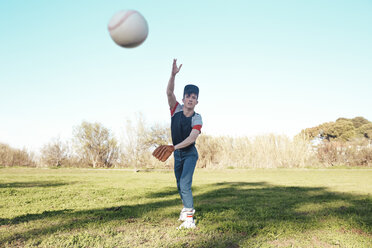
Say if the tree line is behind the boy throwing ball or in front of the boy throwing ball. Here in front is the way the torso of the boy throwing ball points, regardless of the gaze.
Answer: behind

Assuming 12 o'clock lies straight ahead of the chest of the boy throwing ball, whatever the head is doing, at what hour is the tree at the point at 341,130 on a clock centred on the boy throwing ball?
The tree is roughly at 7 o'clock from the boy throwing ball.

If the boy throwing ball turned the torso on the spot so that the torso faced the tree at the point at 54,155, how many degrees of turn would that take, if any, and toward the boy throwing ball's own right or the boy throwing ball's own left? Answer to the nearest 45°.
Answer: approximately 135° to the boy throwing ball's own right

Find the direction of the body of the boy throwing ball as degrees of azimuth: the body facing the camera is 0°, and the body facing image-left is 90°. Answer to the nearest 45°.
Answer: approximately 0°

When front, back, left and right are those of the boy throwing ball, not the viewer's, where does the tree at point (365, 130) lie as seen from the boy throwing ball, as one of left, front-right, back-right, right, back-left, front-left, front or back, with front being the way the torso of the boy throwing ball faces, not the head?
back-left

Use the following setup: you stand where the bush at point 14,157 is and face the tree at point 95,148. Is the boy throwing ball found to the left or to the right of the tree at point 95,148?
right

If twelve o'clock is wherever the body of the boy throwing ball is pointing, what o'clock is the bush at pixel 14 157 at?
The bush is roughly at 5 o'clock from the boy throwing ball.

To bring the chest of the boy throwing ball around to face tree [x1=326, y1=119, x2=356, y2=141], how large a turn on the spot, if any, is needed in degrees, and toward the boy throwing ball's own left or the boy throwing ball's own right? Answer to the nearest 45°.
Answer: approximately 135° to the boy throwing ball's own left
